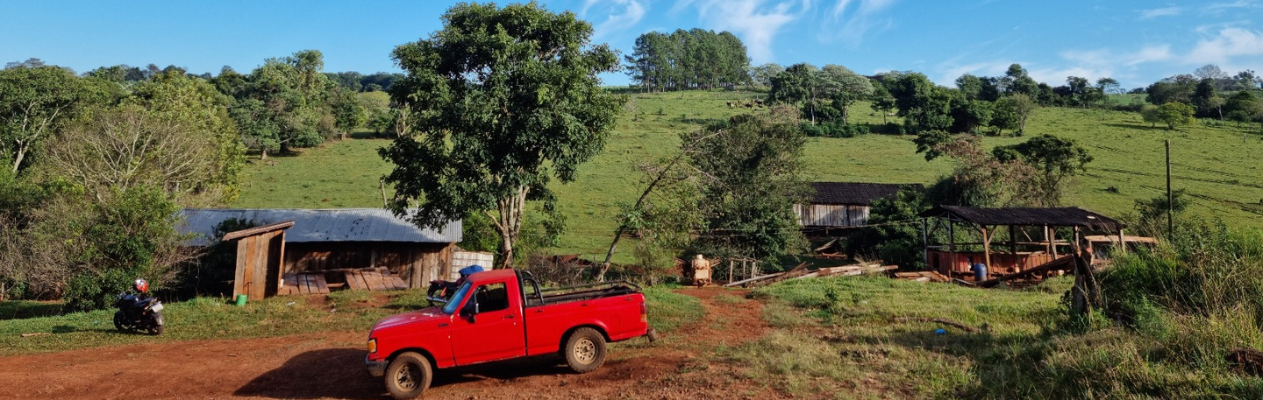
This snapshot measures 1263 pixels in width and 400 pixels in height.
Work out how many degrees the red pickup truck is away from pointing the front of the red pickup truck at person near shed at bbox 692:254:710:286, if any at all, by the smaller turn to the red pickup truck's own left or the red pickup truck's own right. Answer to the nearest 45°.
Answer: approximately 135° to the red pickup truck's own right

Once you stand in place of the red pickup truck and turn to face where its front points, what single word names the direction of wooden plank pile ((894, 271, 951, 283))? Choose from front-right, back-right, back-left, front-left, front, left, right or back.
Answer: back-right

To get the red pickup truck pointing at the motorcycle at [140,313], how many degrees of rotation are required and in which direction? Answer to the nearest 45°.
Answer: approximately 45° to its right

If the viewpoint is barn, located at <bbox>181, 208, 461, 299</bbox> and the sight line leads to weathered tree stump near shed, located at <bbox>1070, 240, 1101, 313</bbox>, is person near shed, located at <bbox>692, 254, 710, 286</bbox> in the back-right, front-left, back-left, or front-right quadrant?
front-left

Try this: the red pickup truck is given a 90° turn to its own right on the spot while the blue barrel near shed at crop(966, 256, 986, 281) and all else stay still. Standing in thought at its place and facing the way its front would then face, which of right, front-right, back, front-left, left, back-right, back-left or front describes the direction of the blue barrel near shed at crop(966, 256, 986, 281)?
front-right

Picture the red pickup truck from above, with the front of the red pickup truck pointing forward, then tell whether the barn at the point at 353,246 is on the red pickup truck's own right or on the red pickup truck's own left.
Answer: on the red pickup truck's own right

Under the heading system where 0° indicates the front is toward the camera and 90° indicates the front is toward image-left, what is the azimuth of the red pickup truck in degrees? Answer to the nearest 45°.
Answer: approximately 90°

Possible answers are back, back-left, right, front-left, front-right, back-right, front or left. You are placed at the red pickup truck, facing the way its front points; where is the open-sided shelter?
back-right

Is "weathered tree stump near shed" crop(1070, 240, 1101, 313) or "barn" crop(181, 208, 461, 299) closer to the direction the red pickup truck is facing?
the barn

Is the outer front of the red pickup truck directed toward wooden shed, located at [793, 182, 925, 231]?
no

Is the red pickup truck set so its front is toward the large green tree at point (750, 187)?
no

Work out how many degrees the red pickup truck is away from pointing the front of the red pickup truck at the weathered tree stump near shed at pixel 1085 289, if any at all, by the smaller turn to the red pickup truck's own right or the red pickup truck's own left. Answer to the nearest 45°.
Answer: approximately 180°

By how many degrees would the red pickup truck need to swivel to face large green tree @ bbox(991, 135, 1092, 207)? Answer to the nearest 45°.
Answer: approximately 135° to its right

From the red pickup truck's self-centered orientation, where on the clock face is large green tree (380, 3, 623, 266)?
The large green tree is roughly at 3 o'clock from the red pickup truck.

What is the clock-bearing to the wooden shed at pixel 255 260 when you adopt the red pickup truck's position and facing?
The wooden shed is roughly at 2 o'clock from the red pickup truck.

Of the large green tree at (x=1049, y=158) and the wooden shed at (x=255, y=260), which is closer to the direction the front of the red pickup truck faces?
the wooden shed
